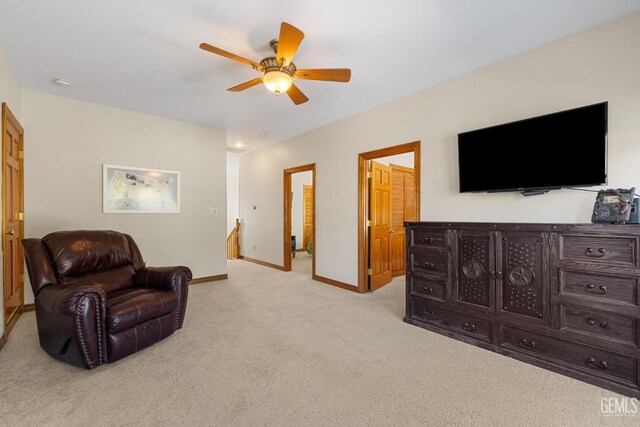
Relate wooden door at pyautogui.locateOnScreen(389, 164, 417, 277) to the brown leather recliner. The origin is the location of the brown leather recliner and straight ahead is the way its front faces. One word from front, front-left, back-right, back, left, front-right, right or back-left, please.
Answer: front-left

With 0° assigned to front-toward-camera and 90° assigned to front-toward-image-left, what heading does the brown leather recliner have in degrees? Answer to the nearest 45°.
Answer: approximately 315°

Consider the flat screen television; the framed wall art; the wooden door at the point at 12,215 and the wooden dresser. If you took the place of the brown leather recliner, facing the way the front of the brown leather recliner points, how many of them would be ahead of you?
2

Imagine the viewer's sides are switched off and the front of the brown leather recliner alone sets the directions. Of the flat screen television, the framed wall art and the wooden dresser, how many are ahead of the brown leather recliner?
2

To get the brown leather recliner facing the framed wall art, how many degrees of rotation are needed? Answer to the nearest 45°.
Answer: approximately 135° to its left

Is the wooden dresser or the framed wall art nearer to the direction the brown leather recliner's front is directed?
the wooden dresser

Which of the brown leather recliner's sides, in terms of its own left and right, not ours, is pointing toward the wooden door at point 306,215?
left

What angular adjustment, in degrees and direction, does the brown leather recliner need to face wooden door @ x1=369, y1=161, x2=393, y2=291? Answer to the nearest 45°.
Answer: approximately 45° to its left

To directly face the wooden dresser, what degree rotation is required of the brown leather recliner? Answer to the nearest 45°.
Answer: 0° — it already faces it
